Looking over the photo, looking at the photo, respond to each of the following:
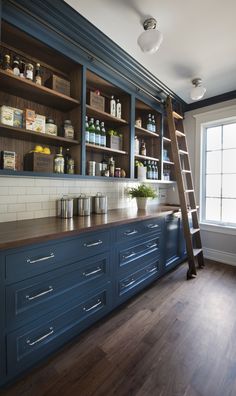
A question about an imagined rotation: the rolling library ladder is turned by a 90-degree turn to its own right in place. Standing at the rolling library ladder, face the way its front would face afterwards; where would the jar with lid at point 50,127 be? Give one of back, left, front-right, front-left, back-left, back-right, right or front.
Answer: front

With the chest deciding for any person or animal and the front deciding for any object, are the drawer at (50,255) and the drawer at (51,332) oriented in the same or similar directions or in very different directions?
same or similar directions

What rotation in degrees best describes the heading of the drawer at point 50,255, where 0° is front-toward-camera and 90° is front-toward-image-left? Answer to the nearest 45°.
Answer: approximately 315°

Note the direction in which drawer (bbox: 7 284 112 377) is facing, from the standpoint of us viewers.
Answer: facing the viewer and to the right of the viewer

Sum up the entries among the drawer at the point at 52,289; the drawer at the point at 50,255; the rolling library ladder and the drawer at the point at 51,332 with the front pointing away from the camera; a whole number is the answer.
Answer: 0

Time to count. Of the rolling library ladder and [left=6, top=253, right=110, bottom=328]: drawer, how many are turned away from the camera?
0

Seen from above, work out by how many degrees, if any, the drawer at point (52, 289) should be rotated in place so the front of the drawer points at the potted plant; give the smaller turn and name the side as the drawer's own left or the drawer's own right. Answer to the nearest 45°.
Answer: approximately 90° to the drawer's own left

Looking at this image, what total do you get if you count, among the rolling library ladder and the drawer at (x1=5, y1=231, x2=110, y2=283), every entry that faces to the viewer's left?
0

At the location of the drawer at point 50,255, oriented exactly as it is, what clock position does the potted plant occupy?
The potted plant is roughly at 9 o'clock from the drawer.

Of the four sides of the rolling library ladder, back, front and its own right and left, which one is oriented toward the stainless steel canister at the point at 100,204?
right

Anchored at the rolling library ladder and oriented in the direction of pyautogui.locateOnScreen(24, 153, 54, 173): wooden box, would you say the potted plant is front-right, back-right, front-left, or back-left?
front-right

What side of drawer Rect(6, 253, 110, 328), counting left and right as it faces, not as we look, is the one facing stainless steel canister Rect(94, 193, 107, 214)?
left

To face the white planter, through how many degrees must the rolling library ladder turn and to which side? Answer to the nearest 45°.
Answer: approximately 90° to its right
